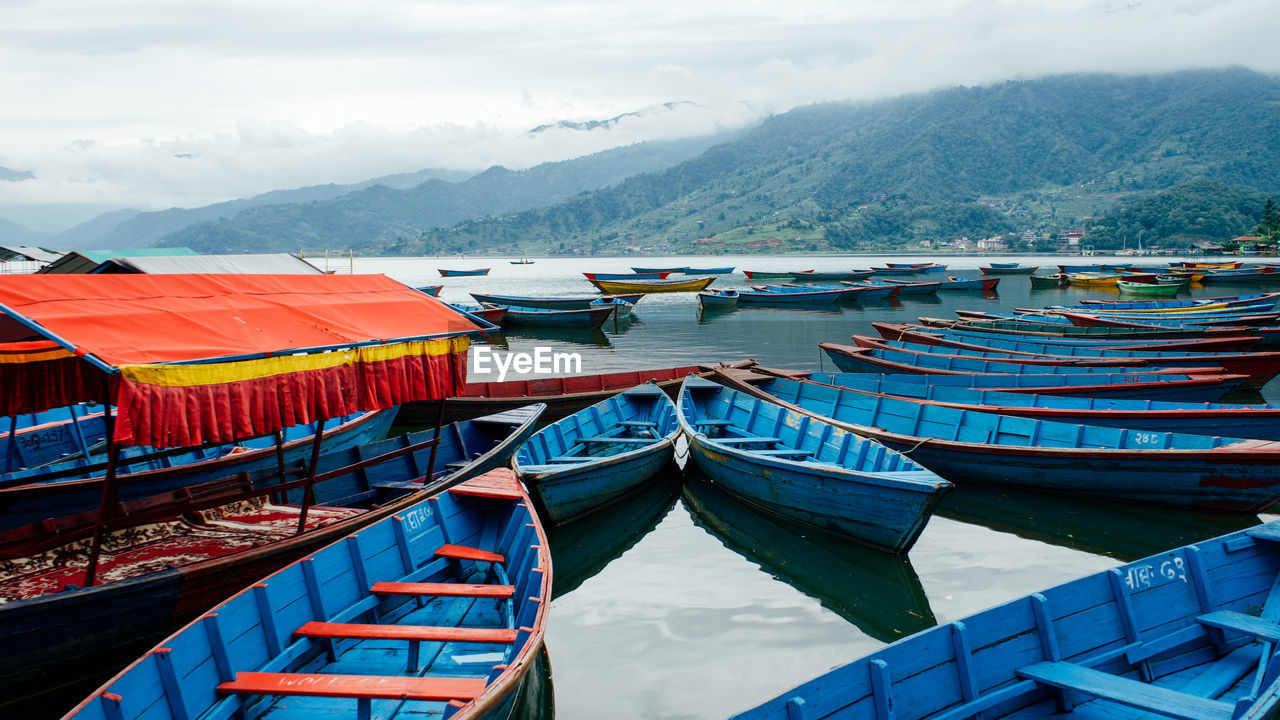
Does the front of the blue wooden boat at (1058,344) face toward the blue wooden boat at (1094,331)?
no

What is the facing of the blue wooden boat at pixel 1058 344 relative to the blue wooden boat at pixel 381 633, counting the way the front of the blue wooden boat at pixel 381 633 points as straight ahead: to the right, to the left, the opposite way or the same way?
to the left

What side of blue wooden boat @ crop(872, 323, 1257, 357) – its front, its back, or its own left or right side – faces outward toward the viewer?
left

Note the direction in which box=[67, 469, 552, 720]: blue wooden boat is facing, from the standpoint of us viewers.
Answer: facing away from the viewer and to the right of the viewer

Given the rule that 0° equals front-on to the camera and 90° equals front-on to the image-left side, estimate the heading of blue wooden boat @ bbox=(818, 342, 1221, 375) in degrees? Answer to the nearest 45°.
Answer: approximately 90°

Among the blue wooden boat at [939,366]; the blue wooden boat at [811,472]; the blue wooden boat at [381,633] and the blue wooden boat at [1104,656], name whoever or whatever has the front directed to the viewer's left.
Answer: the blue wooden boat at [939,366]

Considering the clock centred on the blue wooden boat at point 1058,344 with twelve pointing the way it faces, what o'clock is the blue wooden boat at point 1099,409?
the blue wooden boat at point 1099,409 is roughly at 9 o'clock from the blue wooden boat at point 1058,344.

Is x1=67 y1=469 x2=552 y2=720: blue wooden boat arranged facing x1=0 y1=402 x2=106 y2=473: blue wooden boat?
no

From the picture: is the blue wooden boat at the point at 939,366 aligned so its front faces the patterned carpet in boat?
no

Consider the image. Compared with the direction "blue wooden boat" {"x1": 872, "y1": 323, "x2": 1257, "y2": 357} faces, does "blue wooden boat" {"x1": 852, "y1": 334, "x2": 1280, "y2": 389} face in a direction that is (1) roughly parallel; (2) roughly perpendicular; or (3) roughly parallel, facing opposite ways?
roughly parallel

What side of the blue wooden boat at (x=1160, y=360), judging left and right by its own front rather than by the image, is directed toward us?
left

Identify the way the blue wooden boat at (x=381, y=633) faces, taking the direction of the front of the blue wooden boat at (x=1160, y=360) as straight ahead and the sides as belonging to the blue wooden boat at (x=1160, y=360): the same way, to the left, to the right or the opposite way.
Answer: to the right

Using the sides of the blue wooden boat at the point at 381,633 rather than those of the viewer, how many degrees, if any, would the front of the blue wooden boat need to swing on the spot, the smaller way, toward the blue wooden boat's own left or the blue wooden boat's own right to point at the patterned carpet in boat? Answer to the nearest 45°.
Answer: approximately 90° to the blue wooden boat's own left
